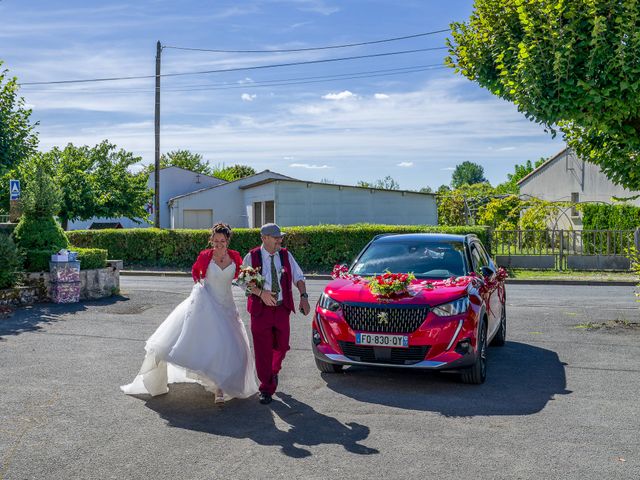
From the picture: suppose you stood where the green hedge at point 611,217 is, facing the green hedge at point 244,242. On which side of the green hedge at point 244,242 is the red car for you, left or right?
left

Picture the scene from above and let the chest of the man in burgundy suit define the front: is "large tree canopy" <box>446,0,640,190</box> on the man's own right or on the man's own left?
on the man's own left

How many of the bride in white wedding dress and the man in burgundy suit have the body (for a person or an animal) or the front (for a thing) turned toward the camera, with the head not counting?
2

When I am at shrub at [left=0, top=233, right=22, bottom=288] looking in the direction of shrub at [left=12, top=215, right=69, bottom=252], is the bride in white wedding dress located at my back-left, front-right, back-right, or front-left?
back-right

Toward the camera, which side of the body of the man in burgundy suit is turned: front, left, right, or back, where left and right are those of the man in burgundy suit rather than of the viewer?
front

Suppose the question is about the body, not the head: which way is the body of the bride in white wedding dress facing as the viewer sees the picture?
toward the camera

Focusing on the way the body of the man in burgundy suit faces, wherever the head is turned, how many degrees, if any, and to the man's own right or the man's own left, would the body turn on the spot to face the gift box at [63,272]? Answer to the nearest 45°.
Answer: approximately 135° to the man's own right

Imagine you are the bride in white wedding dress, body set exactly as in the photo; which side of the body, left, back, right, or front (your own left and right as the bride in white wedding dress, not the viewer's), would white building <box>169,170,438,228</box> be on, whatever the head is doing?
back

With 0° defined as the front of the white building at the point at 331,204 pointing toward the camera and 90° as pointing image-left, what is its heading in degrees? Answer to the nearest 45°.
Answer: approximately 45°

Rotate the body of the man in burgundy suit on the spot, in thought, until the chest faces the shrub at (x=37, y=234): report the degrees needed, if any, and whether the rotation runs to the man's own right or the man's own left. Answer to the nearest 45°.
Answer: approximately 135° to the man's own right
